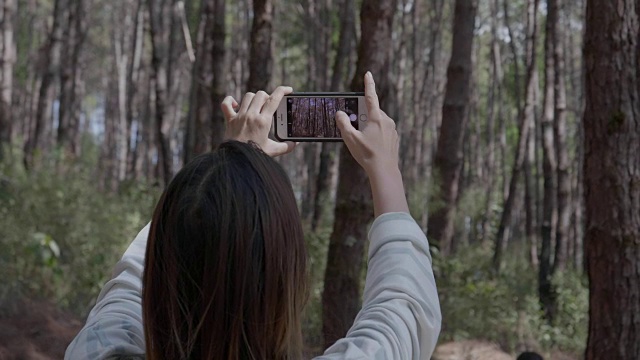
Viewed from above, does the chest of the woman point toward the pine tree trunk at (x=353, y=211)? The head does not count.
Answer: yes

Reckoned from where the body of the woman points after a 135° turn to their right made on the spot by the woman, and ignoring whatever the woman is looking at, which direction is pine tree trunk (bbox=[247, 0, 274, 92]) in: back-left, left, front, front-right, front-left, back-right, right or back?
back-left

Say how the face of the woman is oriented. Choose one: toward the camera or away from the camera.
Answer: away from the camera

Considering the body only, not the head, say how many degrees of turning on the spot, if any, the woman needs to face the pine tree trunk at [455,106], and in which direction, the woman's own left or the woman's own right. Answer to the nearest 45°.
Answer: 0° — they already face it

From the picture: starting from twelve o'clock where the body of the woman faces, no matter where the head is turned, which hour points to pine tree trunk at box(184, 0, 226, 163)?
The pine tree trunk is roughly at 12 o'clock from the woman.

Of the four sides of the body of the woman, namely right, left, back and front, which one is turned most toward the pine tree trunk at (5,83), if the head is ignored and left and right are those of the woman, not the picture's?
front

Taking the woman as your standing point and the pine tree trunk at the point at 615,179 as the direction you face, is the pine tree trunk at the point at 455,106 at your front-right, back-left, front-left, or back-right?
front-left

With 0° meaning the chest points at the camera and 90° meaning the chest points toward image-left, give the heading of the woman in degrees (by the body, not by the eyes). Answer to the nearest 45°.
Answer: approximately 180°

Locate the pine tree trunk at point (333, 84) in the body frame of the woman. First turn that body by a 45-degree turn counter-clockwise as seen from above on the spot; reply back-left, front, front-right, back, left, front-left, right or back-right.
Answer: front-right

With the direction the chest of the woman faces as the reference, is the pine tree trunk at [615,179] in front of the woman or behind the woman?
in front
